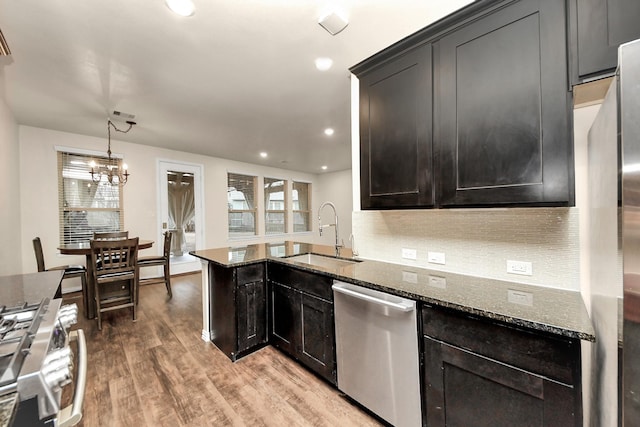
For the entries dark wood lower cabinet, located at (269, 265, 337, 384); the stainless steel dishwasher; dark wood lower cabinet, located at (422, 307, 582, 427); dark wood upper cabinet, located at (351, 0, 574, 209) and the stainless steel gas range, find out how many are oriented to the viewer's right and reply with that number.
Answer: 1

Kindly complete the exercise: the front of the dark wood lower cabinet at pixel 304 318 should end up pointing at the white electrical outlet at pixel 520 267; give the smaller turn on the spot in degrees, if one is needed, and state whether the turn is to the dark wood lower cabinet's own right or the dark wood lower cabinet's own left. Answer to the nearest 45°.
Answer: approximately 90° to the dark wood lower cabinet's own left

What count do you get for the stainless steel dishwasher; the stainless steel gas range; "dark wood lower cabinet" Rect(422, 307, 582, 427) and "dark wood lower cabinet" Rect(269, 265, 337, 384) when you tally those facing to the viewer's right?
1

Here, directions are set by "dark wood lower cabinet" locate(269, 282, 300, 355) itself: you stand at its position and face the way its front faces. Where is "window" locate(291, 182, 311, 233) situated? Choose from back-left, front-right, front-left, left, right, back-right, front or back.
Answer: back-right

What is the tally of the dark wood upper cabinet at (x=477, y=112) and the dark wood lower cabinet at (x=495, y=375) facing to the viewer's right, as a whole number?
0

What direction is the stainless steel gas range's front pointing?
to the viewer's right

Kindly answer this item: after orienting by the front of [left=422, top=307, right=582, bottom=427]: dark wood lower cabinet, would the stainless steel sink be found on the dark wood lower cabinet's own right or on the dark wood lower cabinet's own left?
on the dark wood lower cabinet's own right

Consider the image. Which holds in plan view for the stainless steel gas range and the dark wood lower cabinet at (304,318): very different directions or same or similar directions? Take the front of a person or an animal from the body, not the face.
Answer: very different directions

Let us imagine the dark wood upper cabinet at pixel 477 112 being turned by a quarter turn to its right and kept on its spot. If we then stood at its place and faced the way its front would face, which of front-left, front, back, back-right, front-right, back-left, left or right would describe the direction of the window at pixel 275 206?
front
